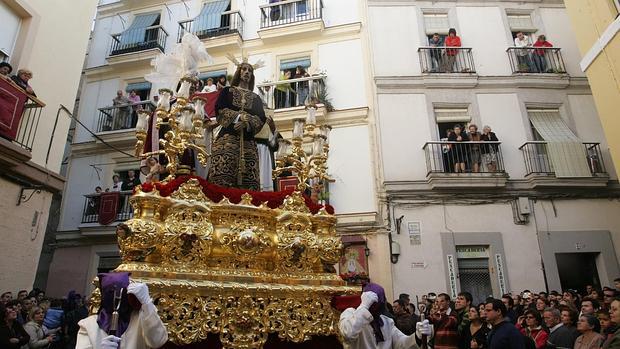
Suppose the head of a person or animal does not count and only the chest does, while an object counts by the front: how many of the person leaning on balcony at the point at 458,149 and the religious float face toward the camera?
2

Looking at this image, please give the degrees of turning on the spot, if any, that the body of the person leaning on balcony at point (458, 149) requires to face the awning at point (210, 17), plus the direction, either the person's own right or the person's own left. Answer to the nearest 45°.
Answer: approximately 90° to the person's own right

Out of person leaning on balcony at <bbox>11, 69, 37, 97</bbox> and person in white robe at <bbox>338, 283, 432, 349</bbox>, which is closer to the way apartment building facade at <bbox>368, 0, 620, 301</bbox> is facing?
the person in white robe

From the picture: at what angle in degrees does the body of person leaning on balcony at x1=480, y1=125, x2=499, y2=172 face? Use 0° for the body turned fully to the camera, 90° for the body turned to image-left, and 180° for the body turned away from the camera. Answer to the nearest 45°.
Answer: approximately 45°

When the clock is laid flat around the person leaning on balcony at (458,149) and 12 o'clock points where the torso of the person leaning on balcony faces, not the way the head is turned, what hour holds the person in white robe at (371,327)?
The person in white robe is roughly at 12 o'clock from the person leaning on balcony.

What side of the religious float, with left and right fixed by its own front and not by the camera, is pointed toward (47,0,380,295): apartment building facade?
back

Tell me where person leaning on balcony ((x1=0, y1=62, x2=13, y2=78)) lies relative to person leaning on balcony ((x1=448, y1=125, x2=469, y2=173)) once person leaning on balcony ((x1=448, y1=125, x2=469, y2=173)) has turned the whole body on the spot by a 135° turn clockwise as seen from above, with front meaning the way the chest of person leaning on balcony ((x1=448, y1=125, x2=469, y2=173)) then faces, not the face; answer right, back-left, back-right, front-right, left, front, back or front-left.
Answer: left

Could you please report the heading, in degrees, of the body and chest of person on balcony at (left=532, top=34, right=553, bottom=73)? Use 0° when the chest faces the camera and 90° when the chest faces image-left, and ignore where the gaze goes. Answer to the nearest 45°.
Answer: approximately 45°

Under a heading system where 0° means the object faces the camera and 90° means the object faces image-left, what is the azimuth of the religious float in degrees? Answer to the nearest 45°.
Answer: approximately 0°

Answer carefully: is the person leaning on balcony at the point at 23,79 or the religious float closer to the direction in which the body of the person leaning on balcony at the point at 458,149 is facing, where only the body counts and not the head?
the religious float
